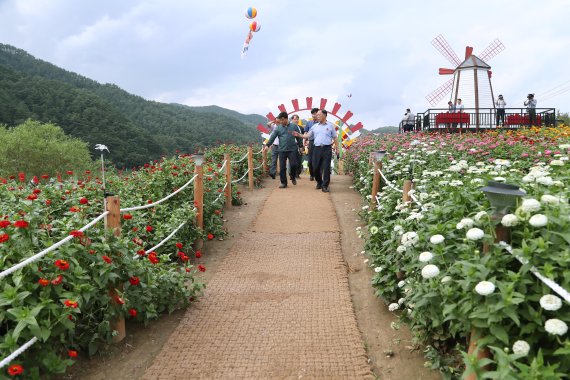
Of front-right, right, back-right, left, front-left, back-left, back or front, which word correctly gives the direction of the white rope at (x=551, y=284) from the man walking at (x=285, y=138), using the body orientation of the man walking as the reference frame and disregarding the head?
front

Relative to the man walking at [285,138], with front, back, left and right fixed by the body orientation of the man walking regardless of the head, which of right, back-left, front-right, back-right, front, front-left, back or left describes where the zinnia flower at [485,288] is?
front

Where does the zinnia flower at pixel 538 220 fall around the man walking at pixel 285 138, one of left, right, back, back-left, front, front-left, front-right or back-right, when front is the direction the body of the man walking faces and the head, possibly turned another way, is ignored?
front

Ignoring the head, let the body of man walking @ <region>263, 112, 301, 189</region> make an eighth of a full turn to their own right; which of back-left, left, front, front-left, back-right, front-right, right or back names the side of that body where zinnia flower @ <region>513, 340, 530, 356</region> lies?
front-left

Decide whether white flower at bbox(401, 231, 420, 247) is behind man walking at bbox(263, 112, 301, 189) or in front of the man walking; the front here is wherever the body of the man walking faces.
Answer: in front

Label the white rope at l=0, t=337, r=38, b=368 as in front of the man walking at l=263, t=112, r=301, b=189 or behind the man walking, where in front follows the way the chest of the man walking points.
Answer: in front

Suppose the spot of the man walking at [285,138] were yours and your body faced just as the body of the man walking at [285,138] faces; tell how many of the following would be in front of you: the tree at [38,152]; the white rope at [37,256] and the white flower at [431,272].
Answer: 2

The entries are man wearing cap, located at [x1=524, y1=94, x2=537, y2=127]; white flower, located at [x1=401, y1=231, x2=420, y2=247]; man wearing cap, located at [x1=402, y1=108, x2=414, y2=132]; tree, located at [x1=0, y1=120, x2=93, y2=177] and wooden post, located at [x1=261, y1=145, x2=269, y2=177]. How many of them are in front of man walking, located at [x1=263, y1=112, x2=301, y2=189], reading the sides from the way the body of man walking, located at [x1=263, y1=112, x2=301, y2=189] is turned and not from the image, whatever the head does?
1

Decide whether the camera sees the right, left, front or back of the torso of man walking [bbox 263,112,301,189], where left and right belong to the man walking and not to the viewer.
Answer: front

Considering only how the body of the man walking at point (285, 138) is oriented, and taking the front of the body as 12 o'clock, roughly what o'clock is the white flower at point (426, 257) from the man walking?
The white flower is roughly at 12 o'clock from the man walking.

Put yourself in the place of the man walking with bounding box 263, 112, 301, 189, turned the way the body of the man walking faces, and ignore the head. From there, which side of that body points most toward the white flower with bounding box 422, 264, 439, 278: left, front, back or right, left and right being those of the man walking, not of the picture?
front

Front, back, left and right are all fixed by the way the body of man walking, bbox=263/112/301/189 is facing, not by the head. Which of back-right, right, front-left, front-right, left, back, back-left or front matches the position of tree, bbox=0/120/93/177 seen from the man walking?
back-right

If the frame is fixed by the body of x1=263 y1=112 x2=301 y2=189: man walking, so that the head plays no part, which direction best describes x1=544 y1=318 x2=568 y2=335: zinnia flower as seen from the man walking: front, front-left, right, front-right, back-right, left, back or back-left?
front

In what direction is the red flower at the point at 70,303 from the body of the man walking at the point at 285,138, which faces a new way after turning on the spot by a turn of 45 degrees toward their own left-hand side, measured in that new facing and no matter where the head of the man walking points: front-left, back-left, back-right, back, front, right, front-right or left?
front-right

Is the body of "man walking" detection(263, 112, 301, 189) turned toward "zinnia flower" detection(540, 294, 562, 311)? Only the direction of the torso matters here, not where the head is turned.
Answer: yes

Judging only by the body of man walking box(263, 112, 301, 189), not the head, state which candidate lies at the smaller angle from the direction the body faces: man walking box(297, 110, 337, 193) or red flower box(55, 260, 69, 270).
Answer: the red flower

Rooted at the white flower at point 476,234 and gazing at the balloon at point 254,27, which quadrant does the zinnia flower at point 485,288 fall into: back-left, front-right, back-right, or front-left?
back-left

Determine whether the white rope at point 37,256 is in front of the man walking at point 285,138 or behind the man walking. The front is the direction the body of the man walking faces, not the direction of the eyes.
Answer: in front

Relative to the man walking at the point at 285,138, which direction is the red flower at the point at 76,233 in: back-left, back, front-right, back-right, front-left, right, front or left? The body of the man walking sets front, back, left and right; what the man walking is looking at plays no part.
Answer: front
